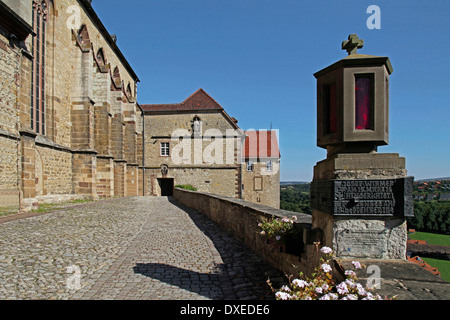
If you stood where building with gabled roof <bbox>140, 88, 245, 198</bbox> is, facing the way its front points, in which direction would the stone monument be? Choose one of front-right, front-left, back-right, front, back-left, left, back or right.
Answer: front

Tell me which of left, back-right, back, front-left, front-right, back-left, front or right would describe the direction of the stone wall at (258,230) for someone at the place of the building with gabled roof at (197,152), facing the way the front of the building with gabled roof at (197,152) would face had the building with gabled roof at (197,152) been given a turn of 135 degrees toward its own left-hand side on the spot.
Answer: back-right

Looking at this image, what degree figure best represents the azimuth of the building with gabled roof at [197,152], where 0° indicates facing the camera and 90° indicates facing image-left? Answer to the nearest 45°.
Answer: approximately 0°
